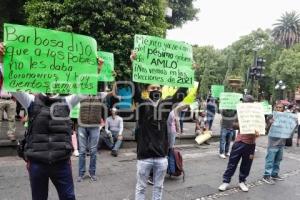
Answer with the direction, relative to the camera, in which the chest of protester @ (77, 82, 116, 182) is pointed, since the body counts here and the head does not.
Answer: toward the camera

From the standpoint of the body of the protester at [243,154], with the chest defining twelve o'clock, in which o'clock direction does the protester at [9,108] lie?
the protester at [9,108] is roughly at 3 o'clock from the protester at [243,154].

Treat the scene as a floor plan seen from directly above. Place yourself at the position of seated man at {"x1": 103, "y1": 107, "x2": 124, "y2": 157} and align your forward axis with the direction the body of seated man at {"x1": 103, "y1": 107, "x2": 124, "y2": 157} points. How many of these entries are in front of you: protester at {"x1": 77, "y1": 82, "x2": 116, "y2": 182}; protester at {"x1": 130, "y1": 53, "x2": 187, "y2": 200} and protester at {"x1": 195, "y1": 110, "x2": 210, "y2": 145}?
2

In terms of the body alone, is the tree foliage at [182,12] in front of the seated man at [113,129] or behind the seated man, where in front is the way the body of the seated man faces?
behind

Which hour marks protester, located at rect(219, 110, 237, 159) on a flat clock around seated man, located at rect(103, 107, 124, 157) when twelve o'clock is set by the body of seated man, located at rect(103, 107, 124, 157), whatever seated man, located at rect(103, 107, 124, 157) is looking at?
protester, located at rect(219, 110, 237, 159) is roughly at 9 o'clock from seated man, located at rect(103, 107, 124, 157).

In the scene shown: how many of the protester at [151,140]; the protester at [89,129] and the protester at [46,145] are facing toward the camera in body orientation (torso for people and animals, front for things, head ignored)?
3

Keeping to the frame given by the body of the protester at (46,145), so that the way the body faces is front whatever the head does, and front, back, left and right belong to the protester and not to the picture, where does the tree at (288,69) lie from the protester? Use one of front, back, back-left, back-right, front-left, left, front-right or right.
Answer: back-left

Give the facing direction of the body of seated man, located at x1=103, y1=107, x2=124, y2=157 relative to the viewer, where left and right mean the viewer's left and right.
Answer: facing the viewer

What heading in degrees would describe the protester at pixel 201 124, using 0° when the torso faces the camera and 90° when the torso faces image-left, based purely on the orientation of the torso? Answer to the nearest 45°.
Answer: approximately 315°

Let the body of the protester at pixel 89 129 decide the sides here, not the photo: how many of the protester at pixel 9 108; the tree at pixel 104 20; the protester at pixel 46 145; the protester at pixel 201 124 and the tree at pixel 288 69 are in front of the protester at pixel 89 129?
1

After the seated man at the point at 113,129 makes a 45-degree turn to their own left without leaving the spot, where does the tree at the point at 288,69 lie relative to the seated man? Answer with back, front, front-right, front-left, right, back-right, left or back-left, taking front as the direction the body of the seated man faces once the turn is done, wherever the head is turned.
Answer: left

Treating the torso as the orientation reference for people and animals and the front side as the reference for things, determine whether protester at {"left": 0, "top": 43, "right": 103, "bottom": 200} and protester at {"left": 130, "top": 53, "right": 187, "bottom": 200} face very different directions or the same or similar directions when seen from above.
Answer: same or similar directions

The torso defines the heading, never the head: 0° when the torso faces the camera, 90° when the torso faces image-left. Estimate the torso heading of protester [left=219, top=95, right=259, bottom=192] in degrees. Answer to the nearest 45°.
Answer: approximately 0°

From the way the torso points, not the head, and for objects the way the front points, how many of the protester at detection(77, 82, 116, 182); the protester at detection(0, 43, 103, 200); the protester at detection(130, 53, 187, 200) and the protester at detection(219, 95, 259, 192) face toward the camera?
4

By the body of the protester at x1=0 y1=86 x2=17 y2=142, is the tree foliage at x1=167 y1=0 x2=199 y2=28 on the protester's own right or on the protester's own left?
on the protester's own left

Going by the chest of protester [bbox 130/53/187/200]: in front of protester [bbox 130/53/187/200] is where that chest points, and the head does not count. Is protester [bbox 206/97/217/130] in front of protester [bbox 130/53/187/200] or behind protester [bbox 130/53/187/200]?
behind
